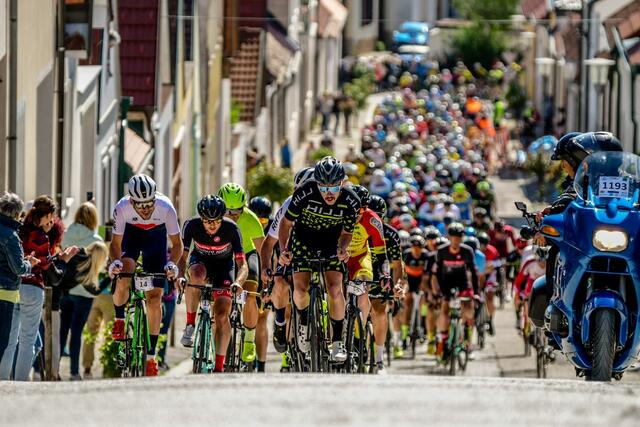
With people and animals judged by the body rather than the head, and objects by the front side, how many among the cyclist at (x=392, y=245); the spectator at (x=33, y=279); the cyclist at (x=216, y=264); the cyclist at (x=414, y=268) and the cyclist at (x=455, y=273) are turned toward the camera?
4

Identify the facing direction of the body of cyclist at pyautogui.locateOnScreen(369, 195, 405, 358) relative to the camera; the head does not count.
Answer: toward the camera

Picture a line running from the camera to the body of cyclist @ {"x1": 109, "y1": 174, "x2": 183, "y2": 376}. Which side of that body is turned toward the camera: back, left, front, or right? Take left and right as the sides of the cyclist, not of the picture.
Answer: front

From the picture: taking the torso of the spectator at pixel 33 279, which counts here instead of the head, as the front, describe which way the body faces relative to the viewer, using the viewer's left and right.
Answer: facing to the right of the viewer

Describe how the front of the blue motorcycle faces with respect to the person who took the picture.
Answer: facing the viewer

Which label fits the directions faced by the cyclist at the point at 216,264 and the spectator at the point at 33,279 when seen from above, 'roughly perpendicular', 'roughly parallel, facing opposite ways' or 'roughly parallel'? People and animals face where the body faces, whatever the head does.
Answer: roughly perpendicular

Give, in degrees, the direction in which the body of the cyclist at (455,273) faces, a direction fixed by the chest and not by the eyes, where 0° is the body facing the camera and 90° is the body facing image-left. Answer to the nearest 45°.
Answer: approximately 0°

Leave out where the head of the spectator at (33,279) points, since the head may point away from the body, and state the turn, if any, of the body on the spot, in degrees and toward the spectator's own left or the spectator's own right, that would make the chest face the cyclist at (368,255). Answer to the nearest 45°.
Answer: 0° — they already face them

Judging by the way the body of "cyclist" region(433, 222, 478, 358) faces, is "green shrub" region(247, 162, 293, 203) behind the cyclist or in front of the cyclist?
behind
